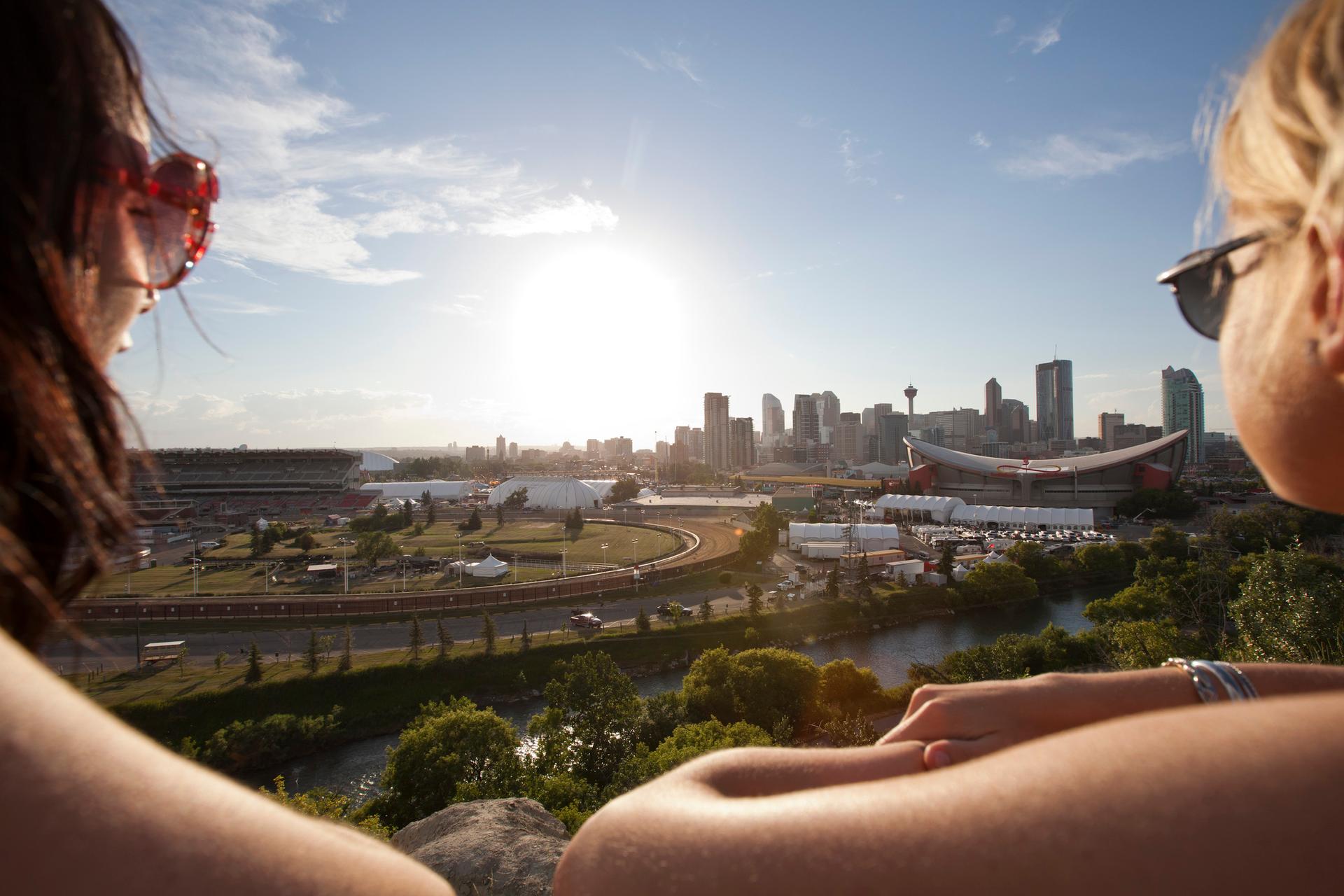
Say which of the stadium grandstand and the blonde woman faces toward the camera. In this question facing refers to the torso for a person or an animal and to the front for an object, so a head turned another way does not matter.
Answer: the stadium grandstand

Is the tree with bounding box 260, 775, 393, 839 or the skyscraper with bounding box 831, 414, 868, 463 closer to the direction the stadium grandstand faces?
the tree

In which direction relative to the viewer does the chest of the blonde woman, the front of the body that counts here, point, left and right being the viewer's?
facing away from the viewer and to the left of the viewer

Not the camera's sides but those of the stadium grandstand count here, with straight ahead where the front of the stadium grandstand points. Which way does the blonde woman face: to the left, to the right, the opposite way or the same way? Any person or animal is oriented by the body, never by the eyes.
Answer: the opposite way

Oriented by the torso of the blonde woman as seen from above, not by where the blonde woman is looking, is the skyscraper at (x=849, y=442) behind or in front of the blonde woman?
in front

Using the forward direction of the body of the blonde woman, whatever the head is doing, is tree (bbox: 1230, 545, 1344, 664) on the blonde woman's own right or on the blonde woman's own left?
on the blonde woman's own right

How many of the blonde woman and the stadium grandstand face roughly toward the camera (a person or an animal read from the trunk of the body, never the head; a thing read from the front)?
1

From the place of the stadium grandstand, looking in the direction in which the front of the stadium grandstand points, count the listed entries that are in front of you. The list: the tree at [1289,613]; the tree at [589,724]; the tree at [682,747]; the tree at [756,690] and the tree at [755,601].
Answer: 5

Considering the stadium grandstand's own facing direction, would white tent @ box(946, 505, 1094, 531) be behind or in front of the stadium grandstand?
in front

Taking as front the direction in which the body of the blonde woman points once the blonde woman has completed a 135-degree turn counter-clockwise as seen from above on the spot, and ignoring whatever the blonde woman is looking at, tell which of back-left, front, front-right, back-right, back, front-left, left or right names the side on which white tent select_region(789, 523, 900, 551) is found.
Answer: back

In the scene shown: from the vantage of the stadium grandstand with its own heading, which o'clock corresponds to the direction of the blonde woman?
The blonde woman is roughly at 12 o'clock from the stadium grandstand.

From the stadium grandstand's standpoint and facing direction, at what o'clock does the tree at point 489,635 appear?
The tree is roughly at 12 o'clock from the stadium grandstand.

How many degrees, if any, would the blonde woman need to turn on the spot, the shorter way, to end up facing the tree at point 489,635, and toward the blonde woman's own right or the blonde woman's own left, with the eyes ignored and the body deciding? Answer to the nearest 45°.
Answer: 0° — they already face it

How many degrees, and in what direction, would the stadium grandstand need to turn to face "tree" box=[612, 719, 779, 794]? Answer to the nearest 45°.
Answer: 0° — it already faces it

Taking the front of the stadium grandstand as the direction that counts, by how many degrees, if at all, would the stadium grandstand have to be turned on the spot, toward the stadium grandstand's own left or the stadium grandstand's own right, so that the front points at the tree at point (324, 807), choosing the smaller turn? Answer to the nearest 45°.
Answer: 0° — it already faces it

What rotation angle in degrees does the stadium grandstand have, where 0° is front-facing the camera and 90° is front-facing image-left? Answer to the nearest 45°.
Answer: approximately 0°

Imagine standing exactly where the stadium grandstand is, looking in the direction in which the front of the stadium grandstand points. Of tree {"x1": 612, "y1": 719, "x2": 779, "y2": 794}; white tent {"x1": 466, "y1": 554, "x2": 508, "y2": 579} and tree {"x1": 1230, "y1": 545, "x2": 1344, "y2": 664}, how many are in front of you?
3

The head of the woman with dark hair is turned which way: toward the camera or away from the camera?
away from the camera

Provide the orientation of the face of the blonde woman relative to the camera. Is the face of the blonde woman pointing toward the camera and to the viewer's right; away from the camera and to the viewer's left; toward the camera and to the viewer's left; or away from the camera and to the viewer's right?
away from the camera and to the viewer's left
